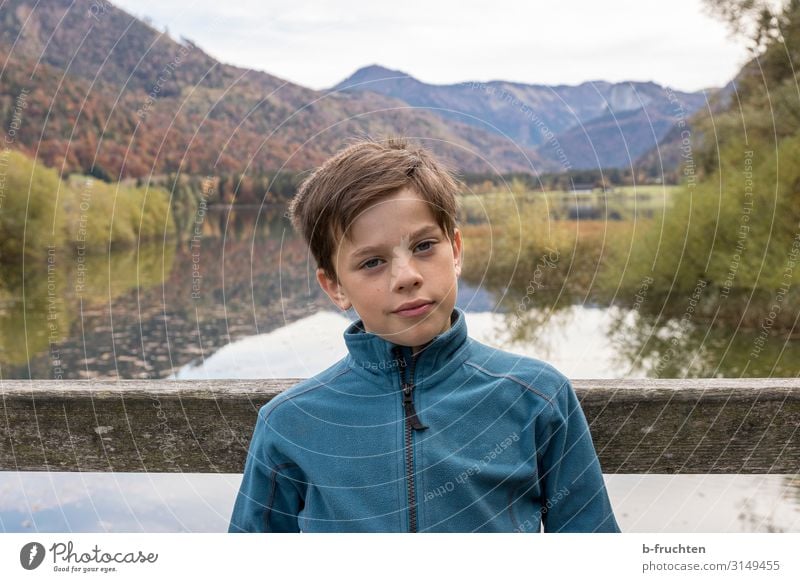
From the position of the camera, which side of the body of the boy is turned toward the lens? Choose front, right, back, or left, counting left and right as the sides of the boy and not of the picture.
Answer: front
